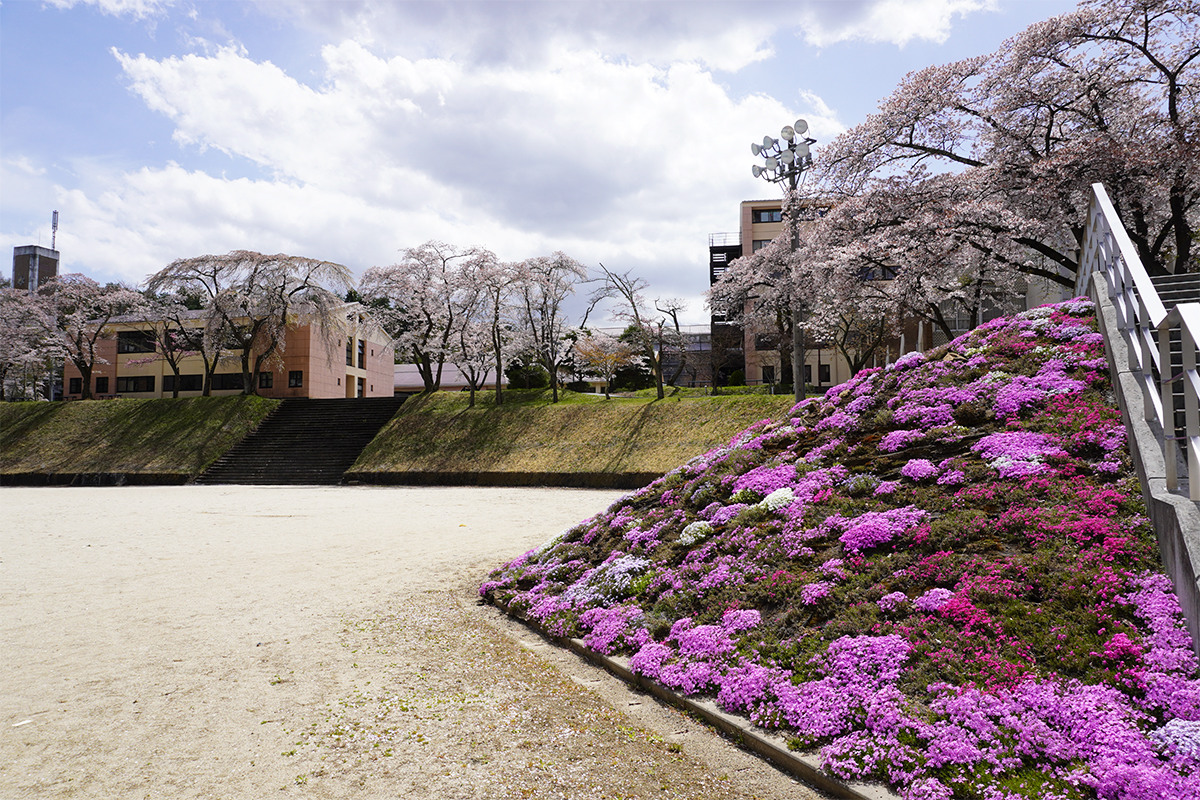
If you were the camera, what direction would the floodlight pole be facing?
facing the viewer and to the left of the viewer

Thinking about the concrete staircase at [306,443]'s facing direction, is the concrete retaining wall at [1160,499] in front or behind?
in front

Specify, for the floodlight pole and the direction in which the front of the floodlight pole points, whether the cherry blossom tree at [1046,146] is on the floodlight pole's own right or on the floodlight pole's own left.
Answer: on the floodlight pole's own left

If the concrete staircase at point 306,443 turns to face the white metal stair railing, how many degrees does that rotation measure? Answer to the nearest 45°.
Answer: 0° — it already faces it

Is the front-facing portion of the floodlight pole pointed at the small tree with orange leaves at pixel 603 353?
no

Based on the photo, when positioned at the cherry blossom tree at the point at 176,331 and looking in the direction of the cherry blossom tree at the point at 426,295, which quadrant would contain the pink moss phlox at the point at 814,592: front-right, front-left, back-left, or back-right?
front-right

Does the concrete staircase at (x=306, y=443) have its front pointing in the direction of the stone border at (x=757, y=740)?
yes

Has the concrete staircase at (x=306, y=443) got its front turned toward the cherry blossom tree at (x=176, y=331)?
no

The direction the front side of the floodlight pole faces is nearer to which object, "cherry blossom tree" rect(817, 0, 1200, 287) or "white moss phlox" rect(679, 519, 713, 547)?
the white moss phlox

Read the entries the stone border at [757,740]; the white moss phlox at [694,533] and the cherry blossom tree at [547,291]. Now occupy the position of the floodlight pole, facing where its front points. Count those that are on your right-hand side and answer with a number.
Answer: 1

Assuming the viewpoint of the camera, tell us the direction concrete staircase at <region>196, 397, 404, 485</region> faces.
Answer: facing the viewer

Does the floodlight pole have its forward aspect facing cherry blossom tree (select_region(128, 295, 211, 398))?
no

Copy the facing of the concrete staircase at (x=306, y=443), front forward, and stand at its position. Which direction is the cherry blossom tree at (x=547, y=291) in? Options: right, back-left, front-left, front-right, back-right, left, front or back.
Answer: left

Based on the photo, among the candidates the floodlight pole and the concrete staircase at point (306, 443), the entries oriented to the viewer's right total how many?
0

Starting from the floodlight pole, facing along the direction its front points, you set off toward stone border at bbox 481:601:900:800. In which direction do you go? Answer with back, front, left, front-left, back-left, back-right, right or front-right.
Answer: front-left

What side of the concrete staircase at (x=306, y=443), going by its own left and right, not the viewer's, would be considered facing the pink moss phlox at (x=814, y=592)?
front

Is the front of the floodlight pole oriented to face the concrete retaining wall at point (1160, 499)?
no

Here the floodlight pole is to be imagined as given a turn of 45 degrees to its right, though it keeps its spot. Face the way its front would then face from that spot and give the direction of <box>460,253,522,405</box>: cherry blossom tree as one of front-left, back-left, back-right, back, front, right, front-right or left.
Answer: front-right
